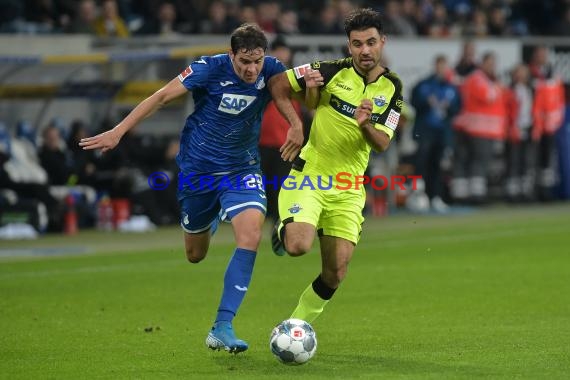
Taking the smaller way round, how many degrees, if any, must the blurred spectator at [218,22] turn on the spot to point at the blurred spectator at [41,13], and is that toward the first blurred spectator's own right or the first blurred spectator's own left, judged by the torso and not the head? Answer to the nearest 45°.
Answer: approximately 90° to the first blurred spectator's own right

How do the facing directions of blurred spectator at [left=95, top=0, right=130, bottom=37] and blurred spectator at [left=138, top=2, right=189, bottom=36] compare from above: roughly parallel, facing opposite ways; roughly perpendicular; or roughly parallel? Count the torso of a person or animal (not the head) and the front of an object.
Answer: roughly parallel

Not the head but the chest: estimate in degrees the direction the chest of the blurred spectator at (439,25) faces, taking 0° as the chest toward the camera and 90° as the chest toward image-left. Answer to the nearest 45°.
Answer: approximately 0°

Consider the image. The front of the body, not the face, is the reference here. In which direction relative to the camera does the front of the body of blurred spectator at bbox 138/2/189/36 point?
toward the camera

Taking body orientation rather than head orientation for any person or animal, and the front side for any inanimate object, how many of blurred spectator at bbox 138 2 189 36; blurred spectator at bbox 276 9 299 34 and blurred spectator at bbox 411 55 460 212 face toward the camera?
3

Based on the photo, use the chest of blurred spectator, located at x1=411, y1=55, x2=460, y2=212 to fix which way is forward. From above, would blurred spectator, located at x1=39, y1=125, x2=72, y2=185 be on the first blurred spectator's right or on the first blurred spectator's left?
on the first blurred spectator's right

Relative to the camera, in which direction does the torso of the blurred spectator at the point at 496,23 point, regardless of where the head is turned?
toward the camera

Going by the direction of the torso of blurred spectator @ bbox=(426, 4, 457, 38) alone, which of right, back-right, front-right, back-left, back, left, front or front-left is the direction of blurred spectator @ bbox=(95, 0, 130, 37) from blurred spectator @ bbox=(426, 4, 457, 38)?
front-right

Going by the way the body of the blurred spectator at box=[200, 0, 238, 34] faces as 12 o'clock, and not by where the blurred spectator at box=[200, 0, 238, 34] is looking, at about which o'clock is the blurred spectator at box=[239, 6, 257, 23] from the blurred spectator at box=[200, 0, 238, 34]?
the blurred spectator at box=[239, 6, 257, 23] is roughly at 9 o'clock from the blurred spectator at box=[200, 0, 238, 34].

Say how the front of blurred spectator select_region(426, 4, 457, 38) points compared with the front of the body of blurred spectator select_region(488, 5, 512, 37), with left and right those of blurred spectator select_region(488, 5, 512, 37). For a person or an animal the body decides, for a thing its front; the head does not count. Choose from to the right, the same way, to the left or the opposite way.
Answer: the same way

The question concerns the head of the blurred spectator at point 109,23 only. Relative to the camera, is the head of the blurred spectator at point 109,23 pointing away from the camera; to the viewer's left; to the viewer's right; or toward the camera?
toward the camera

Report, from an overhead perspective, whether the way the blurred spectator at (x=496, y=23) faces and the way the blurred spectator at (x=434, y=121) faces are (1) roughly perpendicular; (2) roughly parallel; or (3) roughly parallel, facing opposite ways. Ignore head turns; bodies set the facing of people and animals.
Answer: roughly parallel

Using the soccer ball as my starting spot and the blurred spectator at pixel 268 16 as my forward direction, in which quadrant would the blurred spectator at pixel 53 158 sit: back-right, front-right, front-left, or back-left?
front-left

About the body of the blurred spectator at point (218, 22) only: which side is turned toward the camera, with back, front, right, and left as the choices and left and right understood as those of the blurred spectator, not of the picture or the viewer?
front

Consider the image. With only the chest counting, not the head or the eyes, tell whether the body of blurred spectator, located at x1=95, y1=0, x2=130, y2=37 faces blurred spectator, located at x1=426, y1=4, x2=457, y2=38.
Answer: no

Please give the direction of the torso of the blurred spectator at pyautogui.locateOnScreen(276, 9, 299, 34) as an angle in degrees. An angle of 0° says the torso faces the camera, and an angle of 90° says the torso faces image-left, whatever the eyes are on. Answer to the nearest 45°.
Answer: approximately 0°
